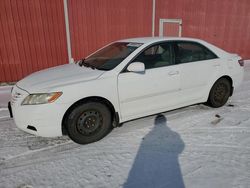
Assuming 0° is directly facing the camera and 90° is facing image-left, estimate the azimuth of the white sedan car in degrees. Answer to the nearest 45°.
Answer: approximately 45°
